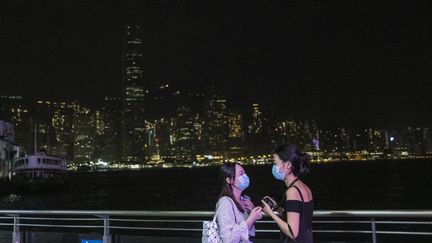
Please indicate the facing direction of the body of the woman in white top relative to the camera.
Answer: to the viewer's right

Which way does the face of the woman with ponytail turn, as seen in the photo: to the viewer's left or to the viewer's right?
to the viewer's left
